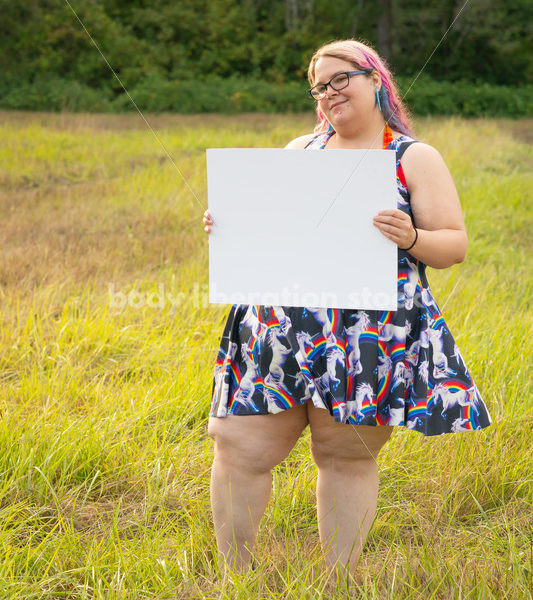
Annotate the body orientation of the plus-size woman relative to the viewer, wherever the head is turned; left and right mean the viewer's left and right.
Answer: facing the viewer and to the left of the viewer
